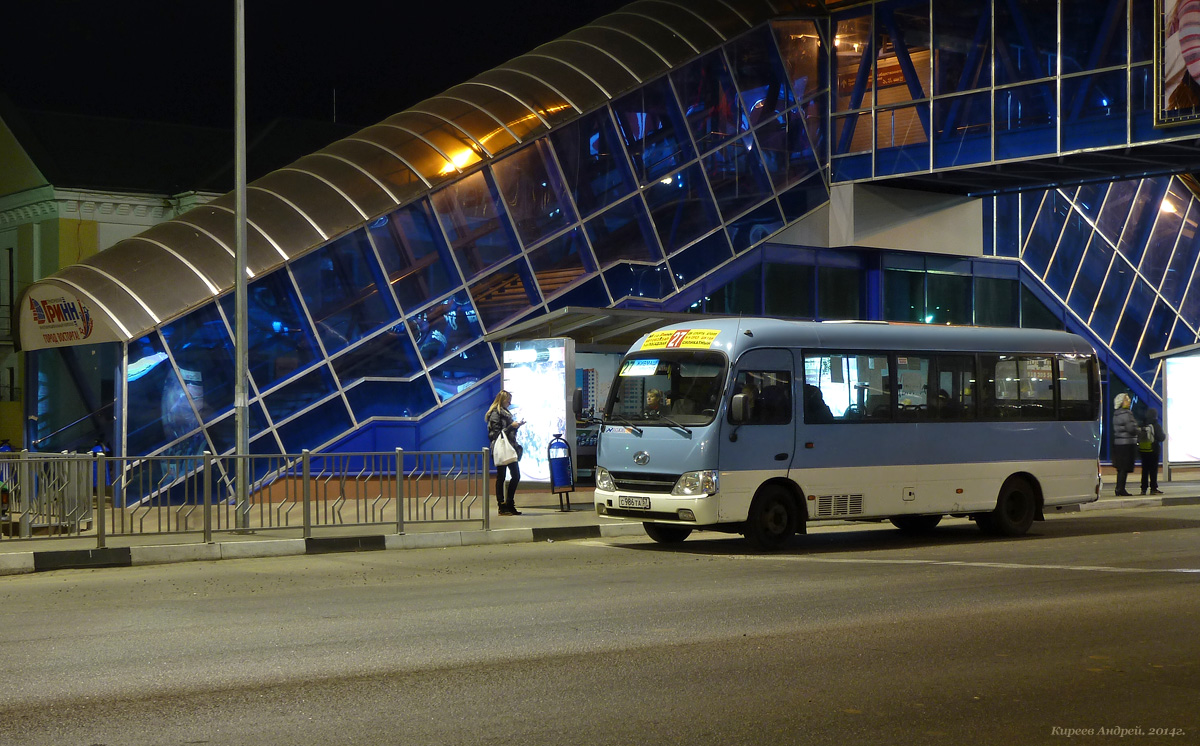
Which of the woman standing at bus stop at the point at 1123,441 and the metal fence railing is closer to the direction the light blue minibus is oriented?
the metal fence railing

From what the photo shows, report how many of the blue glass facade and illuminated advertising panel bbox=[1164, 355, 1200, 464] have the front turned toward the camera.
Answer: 2

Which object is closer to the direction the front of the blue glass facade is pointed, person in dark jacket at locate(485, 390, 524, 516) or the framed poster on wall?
the person in dark jacket

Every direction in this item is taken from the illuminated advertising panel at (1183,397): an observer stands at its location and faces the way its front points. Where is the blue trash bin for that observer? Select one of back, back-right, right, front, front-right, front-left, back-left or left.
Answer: front-right

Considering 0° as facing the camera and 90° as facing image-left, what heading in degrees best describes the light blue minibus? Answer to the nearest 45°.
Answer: approximately 45°

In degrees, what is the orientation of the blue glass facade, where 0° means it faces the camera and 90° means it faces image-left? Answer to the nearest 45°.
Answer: approximately 0°
